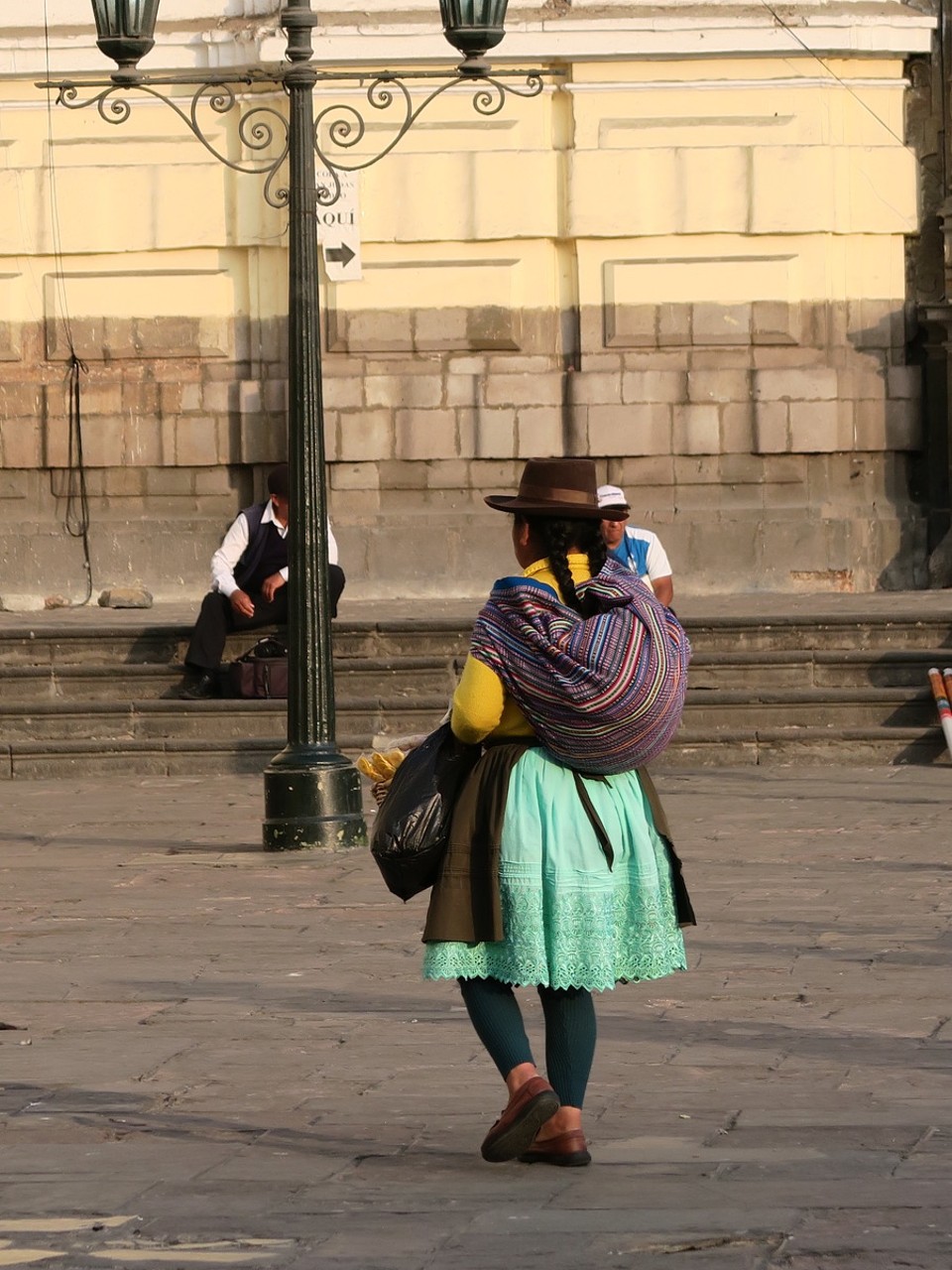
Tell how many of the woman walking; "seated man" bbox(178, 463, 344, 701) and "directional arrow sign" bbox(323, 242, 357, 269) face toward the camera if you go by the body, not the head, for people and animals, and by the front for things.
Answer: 2

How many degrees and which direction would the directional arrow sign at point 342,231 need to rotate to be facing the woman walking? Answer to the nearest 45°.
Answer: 0° — it already faces them

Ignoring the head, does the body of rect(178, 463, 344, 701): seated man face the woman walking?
yes

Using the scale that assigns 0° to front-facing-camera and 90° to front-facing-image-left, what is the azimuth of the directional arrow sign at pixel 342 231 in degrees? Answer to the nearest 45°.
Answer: approximately 0°

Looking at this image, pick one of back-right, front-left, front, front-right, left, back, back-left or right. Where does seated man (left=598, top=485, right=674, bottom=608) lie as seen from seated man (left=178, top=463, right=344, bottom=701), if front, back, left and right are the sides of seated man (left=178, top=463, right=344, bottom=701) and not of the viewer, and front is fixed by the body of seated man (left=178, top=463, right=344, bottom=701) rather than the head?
front-left

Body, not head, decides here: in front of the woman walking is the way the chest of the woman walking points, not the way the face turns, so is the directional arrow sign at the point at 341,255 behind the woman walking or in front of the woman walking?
in front

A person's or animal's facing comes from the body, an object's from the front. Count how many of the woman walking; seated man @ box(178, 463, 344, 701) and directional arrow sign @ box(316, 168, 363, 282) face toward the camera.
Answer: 2

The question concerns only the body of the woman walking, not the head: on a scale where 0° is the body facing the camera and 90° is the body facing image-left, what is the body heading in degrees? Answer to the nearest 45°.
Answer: approximately 135°
